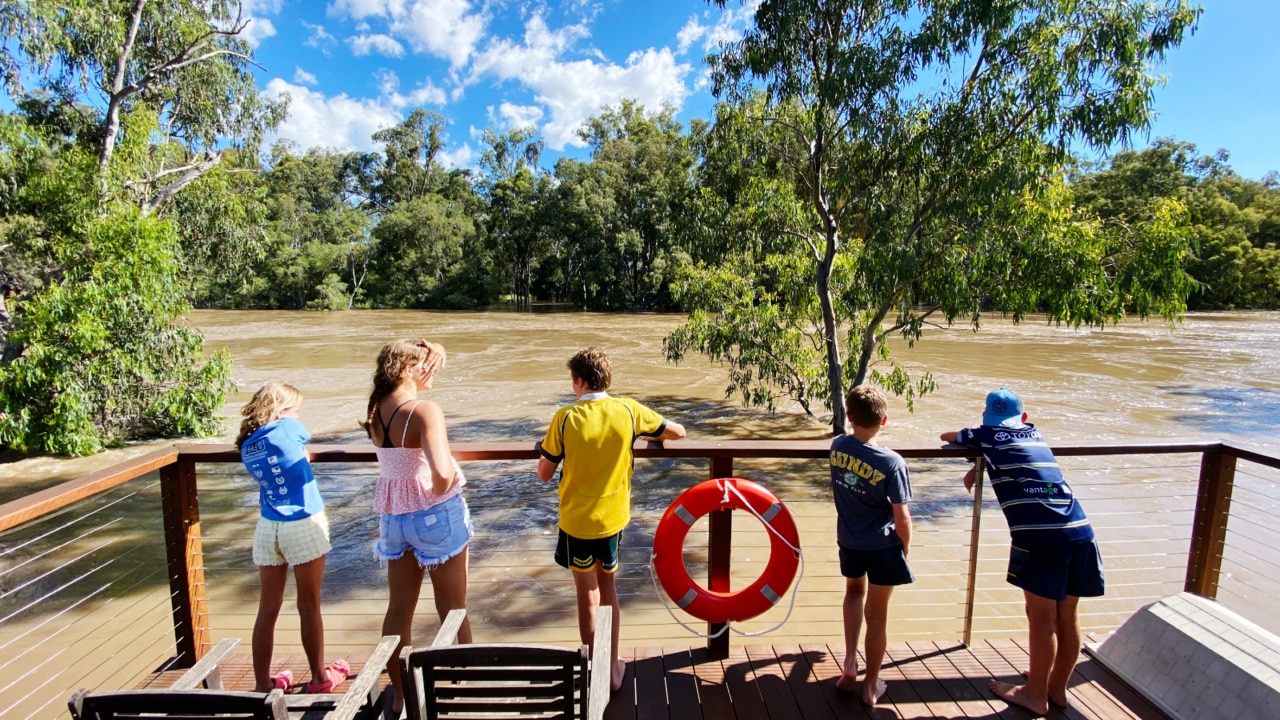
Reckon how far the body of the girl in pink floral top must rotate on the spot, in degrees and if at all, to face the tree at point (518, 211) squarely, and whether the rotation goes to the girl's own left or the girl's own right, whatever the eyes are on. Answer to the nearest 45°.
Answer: approximately 45° to the girl's own left

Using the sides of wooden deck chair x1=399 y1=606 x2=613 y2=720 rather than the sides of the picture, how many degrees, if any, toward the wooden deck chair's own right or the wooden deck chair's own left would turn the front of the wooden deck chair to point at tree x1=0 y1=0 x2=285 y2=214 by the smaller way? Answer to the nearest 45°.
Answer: approximately 45° to the wooden deck chair's own left

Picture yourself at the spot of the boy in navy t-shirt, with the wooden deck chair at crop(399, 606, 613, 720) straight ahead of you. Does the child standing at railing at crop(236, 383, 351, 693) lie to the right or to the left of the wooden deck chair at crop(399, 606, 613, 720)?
right

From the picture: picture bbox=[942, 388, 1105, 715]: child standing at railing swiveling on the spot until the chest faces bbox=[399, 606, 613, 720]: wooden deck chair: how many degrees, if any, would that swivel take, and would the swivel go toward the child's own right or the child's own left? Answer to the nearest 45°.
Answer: approximately 90° to the child's own left

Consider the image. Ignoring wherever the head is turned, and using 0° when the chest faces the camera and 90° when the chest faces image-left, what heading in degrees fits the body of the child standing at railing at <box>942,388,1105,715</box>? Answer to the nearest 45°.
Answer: approximately 135°

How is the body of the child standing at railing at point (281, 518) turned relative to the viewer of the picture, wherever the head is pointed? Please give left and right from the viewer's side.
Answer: facing away from the viewer and to the right of the viewer

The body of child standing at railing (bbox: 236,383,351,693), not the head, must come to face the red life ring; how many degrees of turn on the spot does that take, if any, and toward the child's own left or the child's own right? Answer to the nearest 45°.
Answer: approximately 90° to the child's own right

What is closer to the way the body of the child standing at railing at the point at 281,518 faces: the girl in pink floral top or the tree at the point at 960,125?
the tree

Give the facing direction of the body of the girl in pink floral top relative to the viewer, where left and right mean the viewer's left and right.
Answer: facing away from the viewer and to the right of the viewer

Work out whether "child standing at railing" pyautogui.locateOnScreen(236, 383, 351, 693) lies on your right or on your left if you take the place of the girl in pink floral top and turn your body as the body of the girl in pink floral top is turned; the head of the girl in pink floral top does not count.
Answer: on your left

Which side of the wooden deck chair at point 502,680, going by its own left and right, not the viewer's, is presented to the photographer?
back

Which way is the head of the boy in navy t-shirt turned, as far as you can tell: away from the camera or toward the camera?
away from the camera

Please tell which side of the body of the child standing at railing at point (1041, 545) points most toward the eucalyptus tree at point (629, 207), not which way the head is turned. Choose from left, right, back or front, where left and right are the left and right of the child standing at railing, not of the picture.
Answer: front

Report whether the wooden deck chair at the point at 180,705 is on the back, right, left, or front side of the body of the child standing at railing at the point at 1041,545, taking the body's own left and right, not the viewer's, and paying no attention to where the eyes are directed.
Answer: left

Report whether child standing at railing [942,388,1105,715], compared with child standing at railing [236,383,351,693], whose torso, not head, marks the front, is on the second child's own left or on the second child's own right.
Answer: on the second child's own right

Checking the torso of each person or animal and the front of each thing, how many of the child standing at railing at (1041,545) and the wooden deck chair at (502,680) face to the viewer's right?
0
